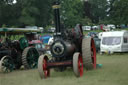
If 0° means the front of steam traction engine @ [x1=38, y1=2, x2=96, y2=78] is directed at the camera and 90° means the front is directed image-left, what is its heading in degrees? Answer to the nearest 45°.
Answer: approximately 45°

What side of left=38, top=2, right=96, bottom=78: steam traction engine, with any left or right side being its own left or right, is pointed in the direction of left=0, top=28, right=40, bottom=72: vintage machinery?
right
